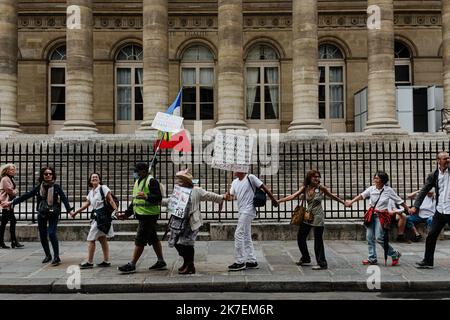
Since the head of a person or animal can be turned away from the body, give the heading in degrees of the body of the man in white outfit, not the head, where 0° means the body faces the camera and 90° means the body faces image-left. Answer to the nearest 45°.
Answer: approximately 45°

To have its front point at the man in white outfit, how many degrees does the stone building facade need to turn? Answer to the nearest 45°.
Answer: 0° — it already faces them

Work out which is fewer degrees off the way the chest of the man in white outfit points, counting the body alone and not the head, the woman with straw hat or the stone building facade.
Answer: the woman with straw hat

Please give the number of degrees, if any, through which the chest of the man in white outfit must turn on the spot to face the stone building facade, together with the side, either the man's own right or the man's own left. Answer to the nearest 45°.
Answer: approximately 135° to the man's own right

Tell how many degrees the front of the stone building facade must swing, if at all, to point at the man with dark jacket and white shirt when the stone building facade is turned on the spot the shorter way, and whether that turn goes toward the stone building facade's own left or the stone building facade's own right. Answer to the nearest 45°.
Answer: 0° — it already faces them

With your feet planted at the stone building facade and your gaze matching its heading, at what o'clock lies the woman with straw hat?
The woman with straw hat is roughly at 12 o'clock from the stone building facade.
